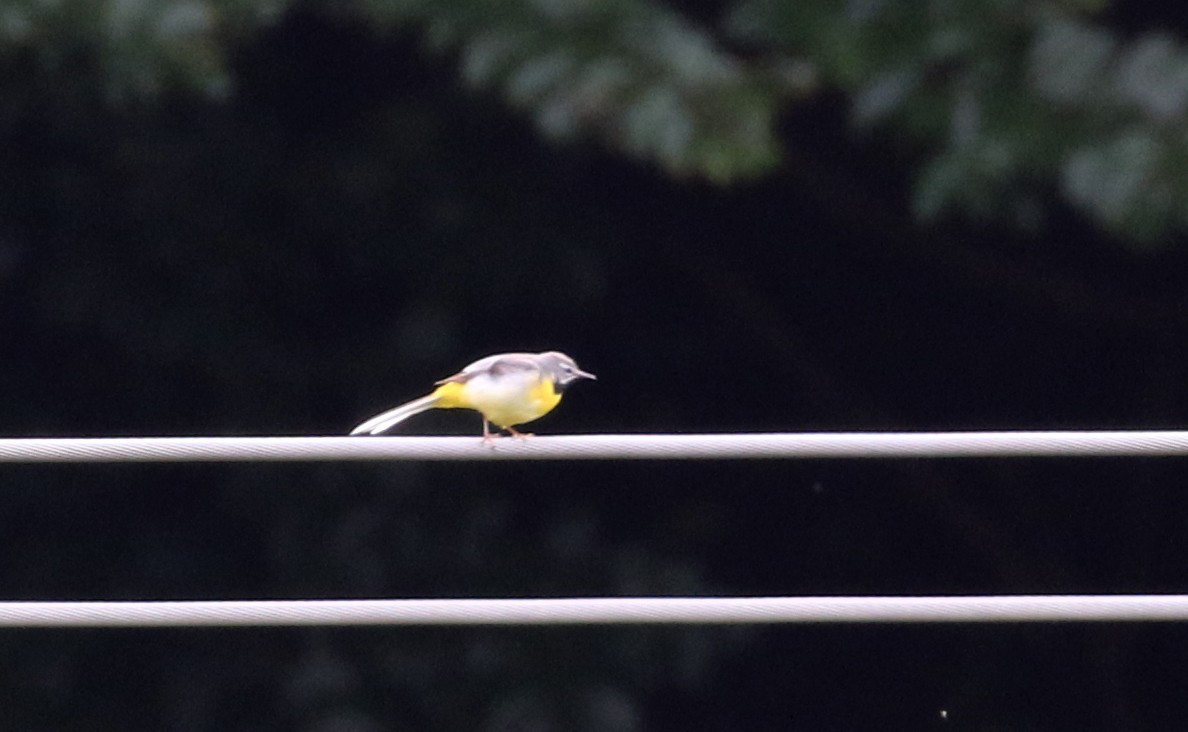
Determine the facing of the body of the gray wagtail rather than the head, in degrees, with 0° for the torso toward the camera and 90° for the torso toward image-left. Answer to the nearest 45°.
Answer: approximately 270°
